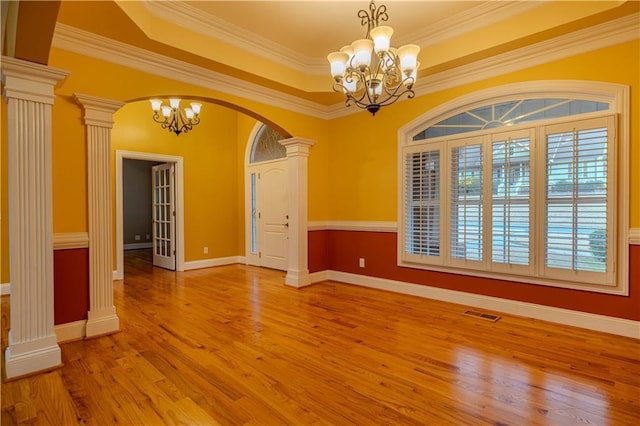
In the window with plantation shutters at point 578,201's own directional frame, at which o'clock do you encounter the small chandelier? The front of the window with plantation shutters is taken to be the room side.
The small chandelier is roughly at 1 o'clock from the window with plantation shutters.

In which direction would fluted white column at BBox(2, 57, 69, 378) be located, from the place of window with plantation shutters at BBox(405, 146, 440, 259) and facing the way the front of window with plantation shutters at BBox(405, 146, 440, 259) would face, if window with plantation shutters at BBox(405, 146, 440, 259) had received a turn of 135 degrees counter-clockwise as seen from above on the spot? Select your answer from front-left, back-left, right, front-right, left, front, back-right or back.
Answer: back-right

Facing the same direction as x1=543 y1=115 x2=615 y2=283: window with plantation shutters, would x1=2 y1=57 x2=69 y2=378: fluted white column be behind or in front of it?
in front

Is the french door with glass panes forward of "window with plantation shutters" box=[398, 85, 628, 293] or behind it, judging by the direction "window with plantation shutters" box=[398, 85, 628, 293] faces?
forward

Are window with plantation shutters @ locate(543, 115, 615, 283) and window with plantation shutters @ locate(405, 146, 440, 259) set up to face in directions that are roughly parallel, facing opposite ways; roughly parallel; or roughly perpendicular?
roughly parallel

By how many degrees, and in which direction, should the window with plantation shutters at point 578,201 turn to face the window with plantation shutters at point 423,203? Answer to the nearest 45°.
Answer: approximately 45° to its right

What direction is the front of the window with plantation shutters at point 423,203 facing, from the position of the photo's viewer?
facing the viewer and to the left of the viewer

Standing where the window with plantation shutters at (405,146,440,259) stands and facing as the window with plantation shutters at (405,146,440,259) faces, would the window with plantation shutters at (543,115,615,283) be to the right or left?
on its left

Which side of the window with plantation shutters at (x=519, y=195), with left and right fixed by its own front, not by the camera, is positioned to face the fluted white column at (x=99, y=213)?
front

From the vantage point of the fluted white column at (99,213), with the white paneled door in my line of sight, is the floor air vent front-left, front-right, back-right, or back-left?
front-right

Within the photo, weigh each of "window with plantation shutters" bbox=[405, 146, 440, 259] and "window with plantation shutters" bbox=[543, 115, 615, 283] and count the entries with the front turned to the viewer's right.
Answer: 0

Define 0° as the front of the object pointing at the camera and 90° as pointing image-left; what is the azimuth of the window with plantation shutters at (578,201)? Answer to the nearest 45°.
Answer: approximately 45°

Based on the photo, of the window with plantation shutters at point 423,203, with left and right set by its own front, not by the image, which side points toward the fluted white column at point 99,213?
front

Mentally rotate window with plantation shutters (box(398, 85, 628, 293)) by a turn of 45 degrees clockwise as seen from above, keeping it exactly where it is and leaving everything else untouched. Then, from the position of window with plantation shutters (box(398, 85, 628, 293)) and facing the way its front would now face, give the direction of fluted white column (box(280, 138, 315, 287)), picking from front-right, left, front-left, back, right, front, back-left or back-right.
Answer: front

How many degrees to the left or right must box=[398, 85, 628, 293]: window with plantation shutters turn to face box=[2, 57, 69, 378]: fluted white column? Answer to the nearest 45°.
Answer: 0° — it already faces it

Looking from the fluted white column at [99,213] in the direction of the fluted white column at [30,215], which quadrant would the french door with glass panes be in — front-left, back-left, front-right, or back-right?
back-right
